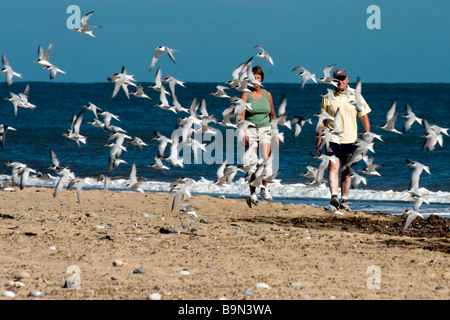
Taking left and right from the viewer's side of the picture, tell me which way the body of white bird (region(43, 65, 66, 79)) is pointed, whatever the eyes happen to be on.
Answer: facing to the left of the viewer

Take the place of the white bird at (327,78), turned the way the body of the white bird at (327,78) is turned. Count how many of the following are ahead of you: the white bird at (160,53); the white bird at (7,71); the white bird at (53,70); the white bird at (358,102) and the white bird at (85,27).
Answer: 4

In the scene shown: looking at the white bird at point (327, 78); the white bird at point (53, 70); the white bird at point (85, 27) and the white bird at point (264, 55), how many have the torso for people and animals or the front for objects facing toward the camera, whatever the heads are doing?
0

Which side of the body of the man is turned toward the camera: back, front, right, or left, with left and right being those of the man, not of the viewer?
front

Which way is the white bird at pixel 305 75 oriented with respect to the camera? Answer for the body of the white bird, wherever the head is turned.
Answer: to the viewer's left

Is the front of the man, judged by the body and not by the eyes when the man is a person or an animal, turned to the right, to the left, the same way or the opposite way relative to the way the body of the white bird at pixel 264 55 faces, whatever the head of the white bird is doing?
to the left

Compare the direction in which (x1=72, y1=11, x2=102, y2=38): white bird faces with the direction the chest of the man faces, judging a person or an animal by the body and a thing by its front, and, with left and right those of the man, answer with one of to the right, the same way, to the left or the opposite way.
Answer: to the right

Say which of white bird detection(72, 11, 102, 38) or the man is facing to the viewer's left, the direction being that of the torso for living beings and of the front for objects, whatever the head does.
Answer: the white bird

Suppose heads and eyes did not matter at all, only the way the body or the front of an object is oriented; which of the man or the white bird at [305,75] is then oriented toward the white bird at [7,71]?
the white bird at [305,75]

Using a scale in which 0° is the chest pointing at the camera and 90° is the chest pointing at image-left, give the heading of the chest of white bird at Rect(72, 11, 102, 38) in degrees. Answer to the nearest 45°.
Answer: approximately 90°

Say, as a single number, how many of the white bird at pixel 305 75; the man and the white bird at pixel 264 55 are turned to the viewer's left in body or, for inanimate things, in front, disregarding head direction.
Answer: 2

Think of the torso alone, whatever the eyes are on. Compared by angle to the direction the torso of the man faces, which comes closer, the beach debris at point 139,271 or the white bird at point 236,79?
the beach debris

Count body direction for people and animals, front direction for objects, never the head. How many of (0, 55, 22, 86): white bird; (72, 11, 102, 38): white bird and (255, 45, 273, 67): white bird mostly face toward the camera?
0

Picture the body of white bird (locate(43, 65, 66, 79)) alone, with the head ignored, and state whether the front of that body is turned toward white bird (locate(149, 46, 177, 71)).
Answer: no

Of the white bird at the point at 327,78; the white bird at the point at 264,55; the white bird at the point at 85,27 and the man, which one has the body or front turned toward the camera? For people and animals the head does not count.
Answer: the man

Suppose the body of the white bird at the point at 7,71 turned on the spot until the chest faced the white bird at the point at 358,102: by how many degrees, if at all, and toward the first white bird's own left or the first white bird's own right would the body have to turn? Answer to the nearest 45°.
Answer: approximately 135° to the first white bird's own left

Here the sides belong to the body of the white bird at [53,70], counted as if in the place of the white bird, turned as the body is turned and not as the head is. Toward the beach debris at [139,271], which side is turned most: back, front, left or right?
left

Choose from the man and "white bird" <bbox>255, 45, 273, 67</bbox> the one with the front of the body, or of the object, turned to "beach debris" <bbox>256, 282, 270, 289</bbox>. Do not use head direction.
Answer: the man

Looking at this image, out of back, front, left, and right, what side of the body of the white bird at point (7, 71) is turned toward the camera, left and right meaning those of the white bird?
left

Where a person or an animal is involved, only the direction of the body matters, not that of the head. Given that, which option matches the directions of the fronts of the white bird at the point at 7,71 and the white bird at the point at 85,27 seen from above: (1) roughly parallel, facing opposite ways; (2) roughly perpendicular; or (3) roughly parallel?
roughly parallel
